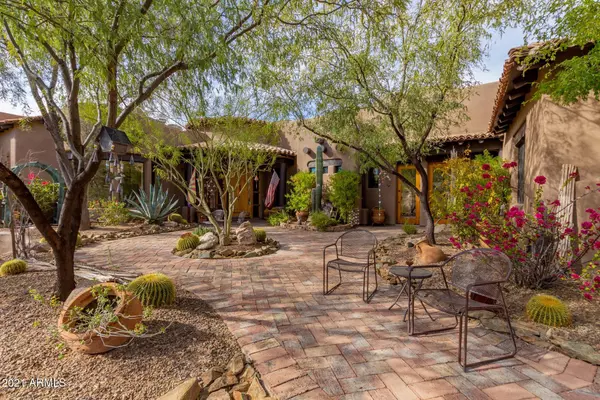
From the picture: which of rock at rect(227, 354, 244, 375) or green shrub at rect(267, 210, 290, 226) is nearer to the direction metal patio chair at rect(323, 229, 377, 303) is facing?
the rock

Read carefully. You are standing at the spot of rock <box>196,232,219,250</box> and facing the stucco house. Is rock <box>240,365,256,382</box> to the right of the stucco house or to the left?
right

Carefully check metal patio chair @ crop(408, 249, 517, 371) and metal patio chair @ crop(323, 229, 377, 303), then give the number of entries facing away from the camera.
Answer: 0

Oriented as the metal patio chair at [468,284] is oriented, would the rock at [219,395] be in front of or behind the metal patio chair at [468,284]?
in front

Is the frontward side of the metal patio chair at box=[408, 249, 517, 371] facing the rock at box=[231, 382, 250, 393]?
yes

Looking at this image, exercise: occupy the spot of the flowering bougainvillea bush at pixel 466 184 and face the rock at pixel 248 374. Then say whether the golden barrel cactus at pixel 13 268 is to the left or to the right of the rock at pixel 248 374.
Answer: right

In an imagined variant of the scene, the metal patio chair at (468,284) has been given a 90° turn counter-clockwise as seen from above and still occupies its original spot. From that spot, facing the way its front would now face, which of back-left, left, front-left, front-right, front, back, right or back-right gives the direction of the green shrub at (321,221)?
back

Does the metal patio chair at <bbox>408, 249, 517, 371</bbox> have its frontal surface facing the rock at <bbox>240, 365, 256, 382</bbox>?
yes
